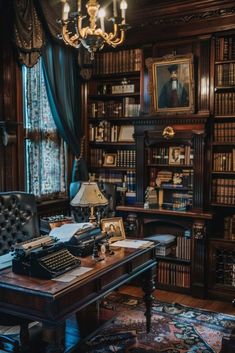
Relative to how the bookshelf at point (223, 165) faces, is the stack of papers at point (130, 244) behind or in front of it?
in front

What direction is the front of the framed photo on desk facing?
toward the camera

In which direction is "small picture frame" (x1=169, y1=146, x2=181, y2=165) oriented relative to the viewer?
toward the camera

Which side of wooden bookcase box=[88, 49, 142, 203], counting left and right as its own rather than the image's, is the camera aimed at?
front

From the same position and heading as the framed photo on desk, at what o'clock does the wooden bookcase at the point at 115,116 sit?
The wooden bookcase is roughly at 6 o'clock from the framed photo on desk.

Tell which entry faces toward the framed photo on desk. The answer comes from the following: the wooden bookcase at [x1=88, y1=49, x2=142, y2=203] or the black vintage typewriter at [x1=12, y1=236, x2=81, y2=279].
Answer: the wooden bookcase

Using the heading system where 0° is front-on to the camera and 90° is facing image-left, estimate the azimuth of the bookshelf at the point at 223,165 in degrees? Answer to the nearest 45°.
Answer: approximately 0°

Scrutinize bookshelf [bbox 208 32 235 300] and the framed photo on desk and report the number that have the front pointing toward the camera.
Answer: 2

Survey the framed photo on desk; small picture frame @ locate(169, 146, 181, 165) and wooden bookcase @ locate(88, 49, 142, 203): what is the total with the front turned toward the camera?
3

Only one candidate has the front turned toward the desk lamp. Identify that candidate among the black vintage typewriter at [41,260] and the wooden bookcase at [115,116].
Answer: the wooden bookcase

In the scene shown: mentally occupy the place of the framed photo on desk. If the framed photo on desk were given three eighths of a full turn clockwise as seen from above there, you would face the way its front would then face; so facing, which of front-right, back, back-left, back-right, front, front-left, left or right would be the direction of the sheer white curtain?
front

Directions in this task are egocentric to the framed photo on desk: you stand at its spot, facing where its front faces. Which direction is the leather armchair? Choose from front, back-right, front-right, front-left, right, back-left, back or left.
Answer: right

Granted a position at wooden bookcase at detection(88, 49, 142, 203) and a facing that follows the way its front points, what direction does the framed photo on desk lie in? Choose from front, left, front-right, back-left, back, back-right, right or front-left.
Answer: front
